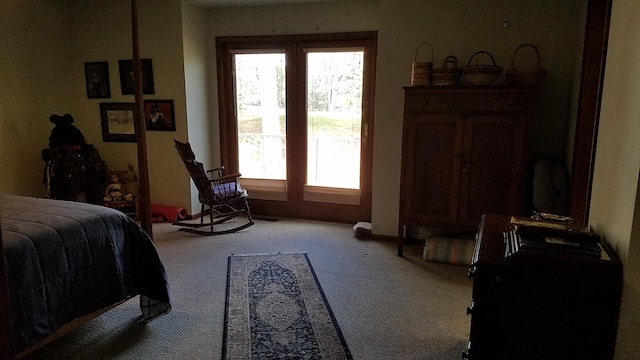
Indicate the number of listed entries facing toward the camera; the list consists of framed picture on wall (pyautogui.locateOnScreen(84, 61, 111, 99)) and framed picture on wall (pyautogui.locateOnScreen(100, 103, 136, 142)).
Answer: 2

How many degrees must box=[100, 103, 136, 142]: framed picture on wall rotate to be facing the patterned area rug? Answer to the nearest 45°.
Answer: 0° — it already faces it

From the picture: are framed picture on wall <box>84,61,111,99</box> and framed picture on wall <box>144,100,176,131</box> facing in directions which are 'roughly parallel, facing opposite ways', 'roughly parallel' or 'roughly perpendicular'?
roughly parallel

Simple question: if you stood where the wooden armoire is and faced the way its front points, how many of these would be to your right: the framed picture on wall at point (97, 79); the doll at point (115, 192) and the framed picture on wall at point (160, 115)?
3

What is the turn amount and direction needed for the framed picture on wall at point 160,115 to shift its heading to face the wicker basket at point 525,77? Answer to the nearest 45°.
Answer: approximately 45° to its left

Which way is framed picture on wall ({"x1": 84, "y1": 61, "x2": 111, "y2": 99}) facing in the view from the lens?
facing the viewer

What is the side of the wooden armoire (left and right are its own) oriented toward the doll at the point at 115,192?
right

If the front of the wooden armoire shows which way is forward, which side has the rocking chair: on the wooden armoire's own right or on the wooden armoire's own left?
on the wooden armoire's own right

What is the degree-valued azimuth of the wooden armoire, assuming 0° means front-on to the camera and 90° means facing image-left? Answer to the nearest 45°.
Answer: approximately 0°

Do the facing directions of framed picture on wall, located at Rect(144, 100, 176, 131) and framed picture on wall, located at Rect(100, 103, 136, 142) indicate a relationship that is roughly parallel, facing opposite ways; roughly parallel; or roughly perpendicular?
roughly parallel

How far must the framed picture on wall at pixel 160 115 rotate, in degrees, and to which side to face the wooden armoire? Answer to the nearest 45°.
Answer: approximately 45° to its left

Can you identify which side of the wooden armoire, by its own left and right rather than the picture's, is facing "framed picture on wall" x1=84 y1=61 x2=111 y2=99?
right

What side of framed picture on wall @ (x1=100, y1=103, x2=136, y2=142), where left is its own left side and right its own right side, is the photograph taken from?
front

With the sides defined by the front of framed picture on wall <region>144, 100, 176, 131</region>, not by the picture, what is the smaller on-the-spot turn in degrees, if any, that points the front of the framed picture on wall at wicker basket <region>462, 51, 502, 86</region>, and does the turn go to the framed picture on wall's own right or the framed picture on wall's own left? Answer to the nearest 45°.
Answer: approximately 45° to the framed picture on wall's own left
